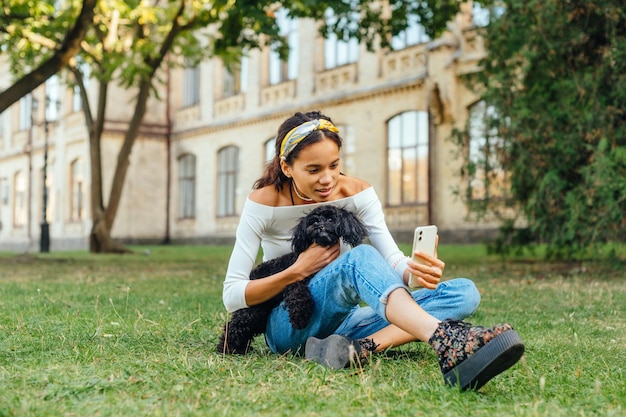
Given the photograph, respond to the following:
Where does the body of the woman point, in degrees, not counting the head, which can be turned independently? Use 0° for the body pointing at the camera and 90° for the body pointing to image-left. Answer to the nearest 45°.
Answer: approximately 315°

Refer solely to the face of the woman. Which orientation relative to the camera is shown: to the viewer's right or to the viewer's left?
to the viewer's right

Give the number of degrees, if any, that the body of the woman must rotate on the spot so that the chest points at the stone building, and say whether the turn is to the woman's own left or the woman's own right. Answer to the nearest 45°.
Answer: approximately 135° to the woman's own left
